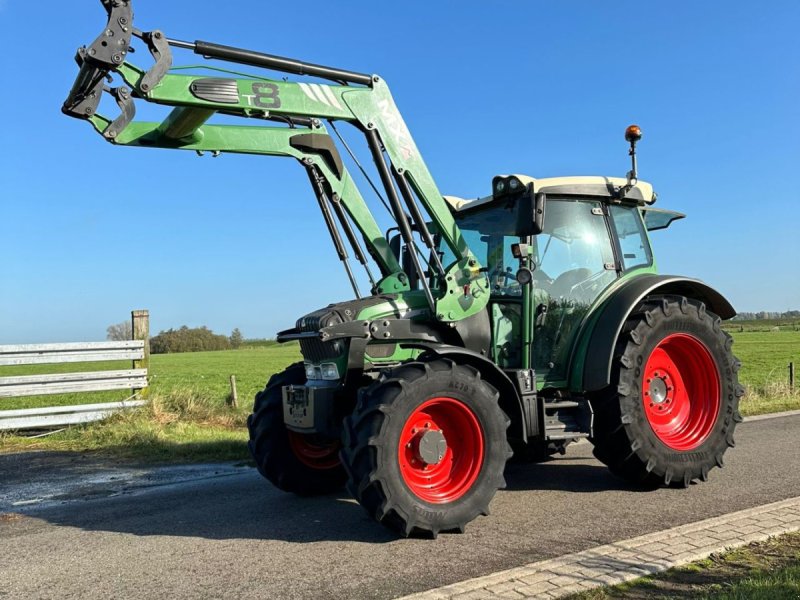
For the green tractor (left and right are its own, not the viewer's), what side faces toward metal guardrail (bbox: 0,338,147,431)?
right

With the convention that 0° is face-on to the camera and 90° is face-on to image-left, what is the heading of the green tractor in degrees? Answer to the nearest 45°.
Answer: approximately 45°
